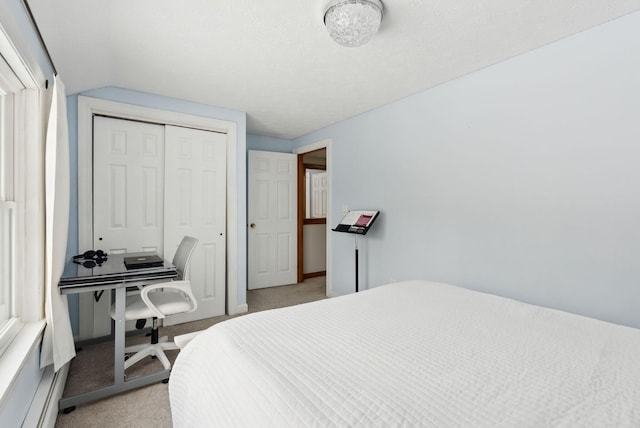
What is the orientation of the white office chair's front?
to the viewer's left

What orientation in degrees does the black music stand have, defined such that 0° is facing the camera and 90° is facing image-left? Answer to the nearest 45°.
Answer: approximately 45°

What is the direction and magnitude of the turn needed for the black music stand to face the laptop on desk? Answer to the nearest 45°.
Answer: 0° — it already faces it

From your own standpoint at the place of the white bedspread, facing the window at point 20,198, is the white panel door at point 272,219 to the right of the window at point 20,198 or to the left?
right

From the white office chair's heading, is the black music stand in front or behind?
behind

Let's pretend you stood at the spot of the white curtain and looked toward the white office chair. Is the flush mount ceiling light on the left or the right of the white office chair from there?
right
